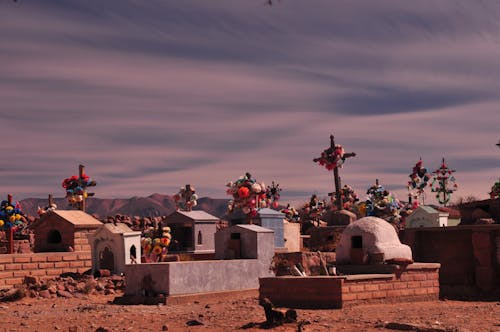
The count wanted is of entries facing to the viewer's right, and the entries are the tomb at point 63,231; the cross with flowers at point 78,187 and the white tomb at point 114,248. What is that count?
0

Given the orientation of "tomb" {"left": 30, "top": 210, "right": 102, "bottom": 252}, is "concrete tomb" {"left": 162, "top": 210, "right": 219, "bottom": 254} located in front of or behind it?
behind

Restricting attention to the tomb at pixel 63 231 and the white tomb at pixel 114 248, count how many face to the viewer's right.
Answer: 0

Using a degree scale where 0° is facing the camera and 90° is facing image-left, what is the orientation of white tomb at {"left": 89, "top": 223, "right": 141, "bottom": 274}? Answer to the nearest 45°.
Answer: approximately 45°

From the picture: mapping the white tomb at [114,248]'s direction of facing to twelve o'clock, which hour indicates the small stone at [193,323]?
The small stone is roughly at 10 o'clock from the white tomb.

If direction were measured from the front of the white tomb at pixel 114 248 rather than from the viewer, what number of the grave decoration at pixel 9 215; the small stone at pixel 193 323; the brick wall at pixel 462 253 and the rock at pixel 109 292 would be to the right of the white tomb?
1

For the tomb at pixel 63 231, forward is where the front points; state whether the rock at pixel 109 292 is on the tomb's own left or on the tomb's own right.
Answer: on the tomb's own left

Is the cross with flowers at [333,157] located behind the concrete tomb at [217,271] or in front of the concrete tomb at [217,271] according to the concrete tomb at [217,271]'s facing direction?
behind

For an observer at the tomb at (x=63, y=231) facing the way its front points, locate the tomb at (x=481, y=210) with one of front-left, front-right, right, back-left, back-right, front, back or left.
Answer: back-left

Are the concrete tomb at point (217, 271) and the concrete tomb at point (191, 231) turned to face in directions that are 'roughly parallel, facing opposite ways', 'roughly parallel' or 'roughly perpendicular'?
roughly parallel

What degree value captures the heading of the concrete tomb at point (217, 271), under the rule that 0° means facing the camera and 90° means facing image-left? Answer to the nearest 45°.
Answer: approximately 45°
